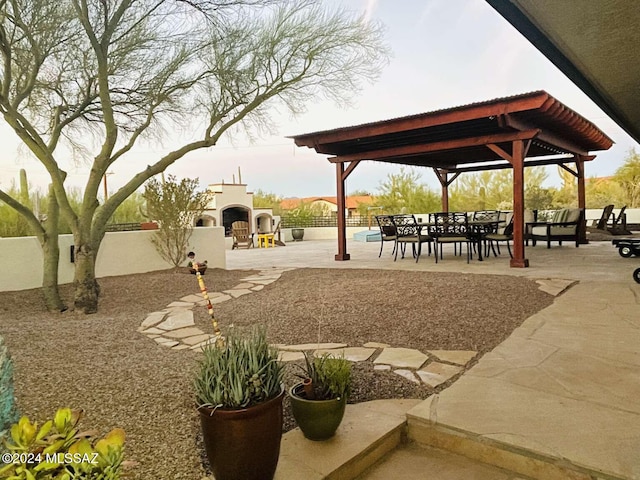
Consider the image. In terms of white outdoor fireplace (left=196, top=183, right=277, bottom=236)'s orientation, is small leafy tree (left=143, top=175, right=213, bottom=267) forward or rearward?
forward

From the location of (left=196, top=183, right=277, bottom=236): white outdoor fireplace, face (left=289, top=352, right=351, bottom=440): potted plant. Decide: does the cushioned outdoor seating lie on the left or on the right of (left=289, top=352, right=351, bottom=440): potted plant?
left

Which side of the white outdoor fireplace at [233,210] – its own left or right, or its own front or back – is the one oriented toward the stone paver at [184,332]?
front

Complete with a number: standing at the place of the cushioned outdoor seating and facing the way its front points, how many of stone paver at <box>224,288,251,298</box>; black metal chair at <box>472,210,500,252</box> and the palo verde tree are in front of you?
3

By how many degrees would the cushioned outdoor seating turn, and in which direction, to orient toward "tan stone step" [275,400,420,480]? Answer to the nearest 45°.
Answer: approximately 45° to its left

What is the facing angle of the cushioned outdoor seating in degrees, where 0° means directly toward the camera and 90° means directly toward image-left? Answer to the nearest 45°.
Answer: approximately 45°

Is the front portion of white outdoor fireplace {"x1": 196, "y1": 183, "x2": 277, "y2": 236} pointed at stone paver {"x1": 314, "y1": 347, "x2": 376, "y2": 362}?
yes

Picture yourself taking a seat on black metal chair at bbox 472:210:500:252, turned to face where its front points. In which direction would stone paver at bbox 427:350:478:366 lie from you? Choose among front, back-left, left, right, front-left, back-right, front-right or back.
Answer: front-left

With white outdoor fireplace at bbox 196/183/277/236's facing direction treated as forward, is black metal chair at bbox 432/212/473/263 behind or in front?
in front

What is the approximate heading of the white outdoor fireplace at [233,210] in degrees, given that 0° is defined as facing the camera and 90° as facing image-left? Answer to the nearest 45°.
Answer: approximately 0°

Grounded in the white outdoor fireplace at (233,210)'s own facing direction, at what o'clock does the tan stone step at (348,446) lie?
The tan stone step is roughly at 12 o'clock from the white outdoor fireplace.
